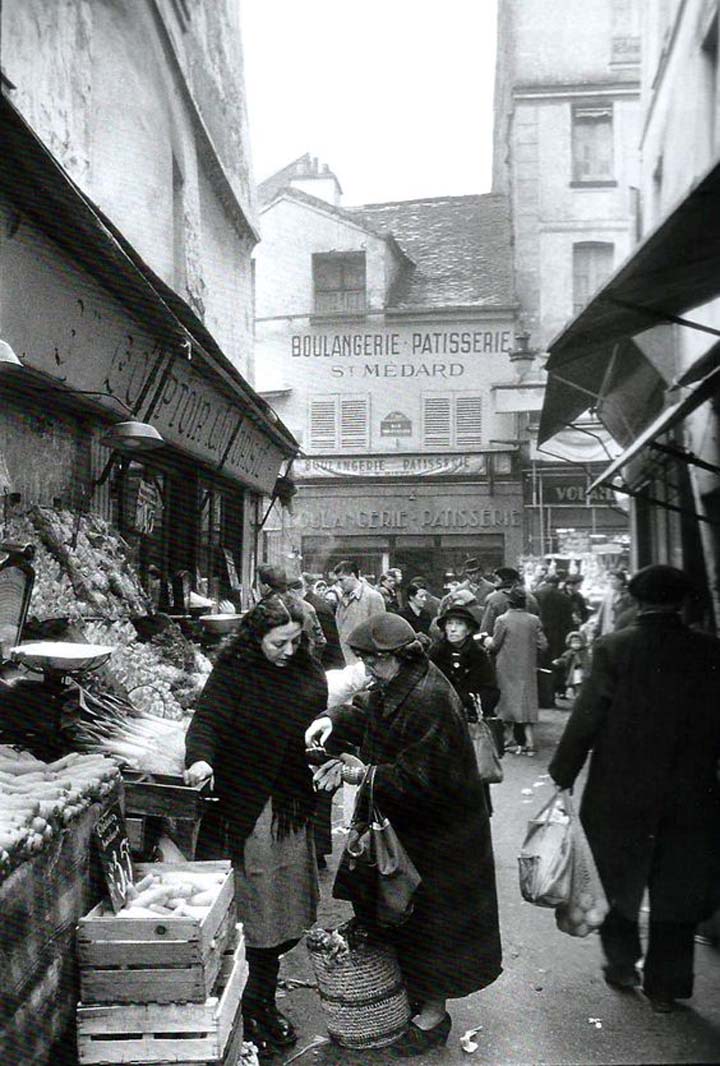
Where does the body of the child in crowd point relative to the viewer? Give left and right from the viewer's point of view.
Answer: facing the viewer

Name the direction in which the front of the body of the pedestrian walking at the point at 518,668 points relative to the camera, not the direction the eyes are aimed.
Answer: away from the camera

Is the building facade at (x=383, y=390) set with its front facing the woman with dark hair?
yes

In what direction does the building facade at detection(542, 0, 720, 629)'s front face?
to the viewer's left

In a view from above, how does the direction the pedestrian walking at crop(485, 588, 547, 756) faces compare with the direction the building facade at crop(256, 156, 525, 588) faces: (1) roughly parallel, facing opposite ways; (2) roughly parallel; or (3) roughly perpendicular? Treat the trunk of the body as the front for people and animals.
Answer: roughly parallel, facing opposite ways

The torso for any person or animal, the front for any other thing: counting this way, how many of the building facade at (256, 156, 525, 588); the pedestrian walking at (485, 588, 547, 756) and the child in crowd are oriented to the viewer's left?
0

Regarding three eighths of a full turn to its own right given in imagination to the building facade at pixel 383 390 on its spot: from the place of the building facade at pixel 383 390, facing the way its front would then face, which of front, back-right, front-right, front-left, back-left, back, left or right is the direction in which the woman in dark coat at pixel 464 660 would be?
back-left

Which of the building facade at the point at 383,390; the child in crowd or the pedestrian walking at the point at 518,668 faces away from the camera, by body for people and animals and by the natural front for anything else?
the pedestrian walking

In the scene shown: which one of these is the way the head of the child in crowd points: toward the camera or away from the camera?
toward the camera

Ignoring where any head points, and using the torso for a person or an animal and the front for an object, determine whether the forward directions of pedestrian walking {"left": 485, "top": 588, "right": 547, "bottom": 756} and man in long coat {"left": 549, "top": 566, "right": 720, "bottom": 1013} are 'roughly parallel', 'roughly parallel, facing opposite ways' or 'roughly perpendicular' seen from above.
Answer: roughly parallel

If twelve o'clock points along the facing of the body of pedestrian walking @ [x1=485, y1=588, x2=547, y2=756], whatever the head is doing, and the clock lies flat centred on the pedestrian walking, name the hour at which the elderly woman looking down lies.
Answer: The elderly woman looking down is roughly at 6 o'clock from the pedestrian walking.

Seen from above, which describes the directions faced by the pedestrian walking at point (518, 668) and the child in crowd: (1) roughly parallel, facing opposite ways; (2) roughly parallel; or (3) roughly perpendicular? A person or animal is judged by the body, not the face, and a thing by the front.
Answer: roughly parallel, facing opposite ways

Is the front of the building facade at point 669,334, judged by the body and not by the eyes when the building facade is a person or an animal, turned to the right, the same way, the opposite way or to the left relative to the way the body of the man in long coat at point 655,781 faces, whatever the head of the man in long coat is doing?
to the left

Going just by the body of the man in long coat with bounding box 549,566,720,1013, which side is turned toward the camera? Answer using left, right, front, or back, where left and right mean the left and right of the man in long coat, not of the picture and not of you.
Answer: back

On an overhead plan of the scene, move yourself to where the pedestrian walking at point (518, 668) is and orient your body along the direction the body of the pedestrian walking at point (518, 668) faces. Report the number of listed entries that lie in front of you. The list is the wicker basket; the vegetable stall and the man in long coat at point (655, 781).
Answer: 0

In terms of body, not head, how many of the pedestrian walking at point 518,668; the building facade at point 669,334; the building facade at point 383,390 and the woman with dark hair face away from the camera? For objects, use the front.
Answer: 1

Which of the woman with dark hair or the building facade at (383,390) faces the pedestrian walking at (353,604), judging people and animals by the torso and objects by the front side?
the building facade

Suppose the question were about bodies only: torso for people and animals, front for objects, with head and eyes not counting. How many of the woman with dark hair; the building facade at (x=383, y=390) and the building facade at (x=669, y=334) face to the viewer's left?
1

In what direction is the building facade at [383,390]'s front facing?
toward the camera
